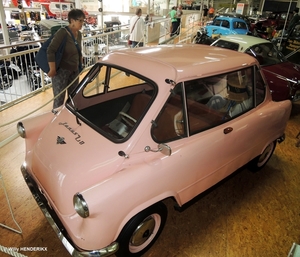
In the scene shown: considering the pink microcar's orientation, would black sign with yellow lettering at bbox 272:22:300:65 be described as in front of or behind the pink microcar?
behind

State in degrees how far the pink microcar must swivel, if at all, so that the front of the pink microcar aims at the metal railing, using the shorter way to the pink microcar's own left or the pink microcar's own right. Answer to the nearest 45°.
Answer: approximately 90° to the pink microcar's own right

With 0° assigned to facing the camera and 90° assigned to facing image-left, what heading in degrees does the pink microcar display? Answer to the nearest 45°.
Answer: approximately 45°

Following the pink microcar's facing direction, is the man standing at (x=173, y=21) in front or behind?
behind

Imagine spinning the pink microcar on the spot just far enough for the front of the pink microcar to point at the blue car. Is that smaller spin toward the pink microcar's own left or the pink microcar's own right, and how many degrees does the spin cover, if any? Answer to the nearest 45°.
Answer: approximately 135° to the pink microcar's own right

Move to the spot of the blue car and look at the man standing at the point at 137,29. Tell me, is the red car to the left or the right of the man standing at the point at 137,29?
left

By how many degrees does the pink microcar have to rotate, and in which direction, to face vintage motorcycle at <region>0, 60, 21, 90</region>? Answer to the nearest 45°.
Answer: approximately 90° to its right

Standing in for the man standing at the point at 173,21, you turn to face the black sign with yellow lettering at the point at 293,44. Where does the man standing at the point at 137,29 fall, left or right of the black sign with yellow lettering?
right

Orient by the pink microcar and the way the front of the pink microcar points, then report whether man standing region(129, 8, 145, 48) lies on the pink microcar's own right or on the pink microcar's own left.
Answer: on the pink microcar's own right
